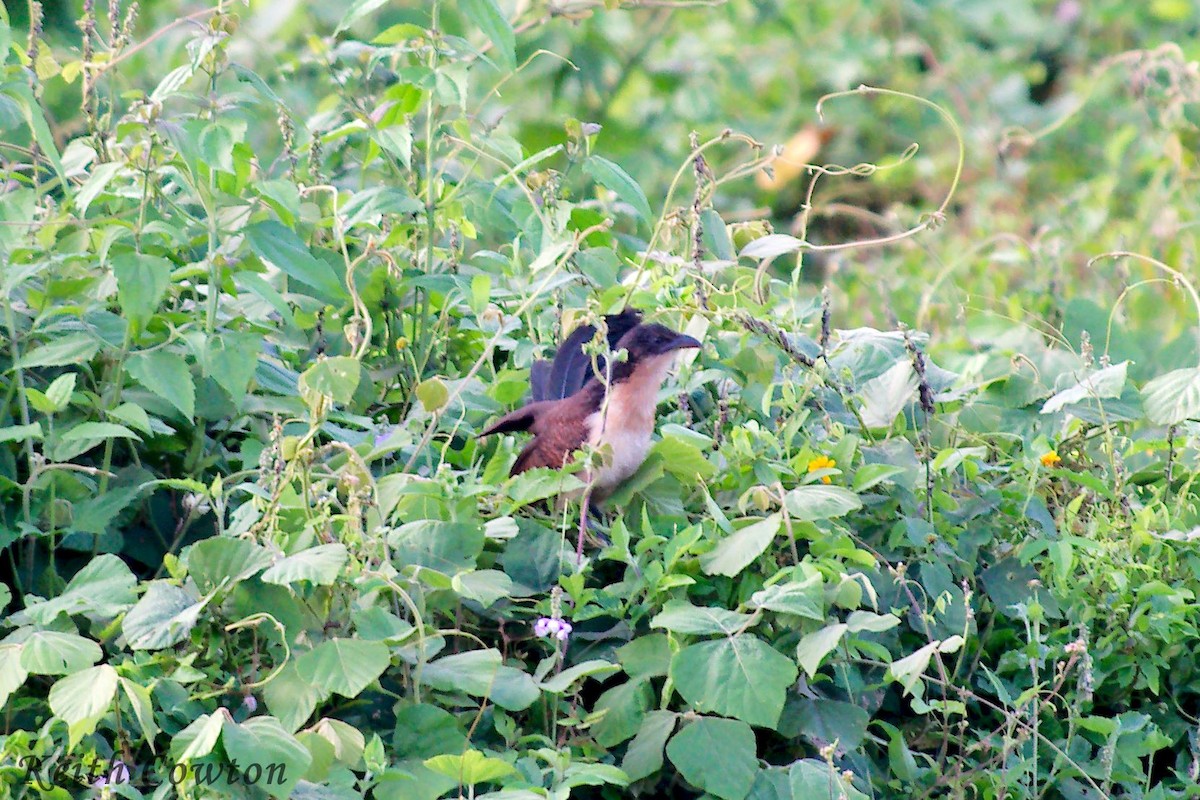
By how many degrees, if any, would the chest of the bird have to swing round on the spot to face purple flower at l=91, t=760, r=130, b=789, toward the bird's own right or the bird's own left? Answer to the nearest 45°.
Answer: approximately 135° to the bird's own right

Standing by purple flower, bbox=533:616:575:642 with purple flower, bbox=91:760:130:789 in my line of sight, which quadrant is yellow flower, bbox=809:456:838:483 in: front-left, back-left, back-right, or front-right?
back-right

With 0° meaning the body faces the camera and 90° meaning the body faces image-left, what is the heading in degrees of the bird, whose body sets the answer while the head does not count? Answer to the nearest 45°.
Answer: approximately 270°
